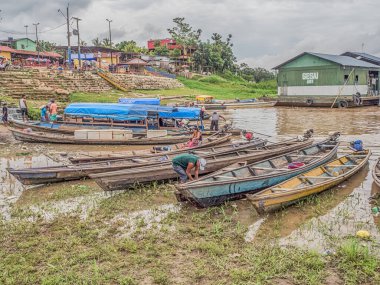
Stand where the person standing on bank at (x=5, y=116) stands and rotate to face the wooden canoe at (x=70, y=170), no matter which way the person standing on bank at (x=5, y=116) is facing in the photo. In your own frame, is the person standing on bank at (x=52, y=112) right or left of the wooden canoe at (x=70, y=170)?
left

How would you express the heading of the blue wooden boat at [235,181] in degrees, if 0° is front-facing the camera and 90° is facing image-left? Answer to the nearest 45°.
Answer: approximately 45°

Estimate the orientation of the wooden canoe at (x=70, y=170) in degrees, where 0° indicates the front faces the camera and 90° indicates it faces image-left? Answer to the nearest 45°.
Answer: approximately 45°

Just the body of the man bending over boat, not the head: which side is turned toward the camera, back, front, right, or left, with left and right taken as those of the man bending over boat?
right

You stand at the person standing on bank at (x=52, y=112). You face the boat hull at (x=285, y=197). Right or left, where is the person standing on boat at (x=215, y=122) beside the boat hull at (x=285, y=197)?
left

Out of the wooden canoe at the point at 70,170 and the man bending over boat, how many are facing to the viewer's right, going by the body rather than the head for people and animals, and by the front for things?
1

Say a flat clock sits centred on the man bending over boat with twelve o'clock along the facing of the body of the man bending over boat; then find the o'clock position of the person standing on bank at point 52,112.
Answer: The person standing on bank is roughly at 8 o'clock from the man bending over boat.

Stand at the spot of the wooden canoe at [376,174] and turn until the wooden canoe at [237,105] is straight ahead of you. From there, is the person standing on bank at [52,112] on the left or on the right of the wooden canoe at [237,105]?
left
